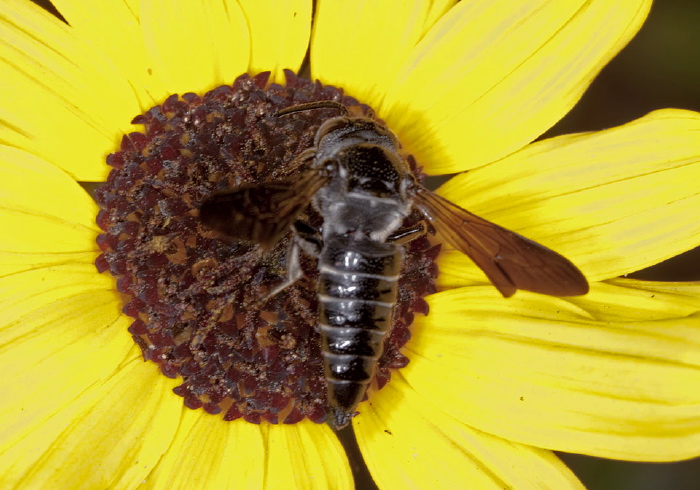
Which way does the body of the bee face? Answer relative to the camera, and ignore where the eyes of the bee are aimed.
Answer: away from the camera

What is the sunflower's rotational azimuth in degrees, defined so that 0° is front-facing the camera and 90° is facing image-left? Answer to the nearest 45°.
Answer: approximately 0°
